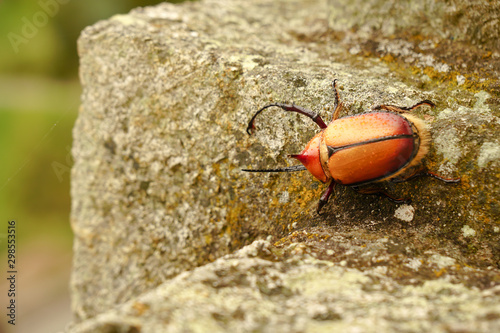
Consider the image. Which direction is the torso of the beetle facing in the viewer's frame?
to the viewer's left

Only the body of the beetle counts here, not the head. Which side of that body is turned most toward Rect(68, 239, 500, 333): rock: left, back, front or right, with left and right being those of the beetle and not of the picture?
left
